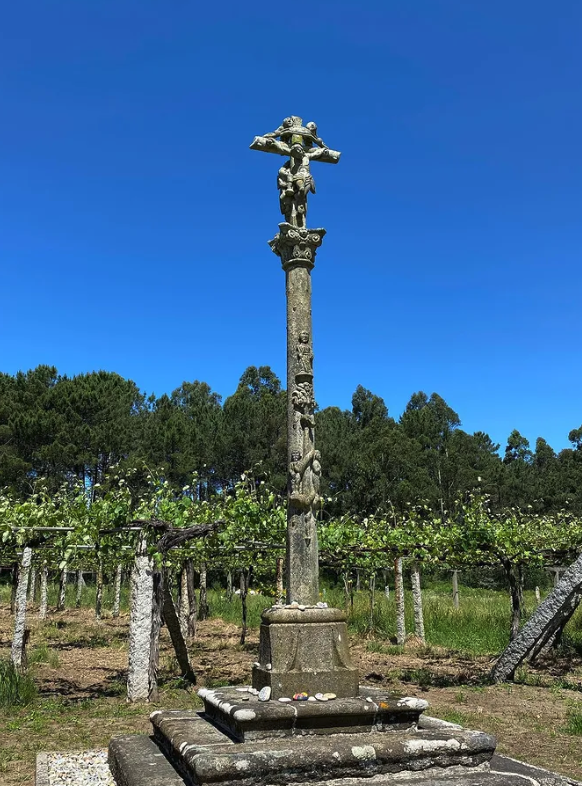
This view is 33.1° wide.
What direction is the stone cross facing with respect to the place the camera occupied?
facing the viewer and to the right of the viewer

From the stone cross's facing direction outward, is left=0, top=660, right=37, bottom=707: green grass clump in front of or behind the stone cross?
behind
